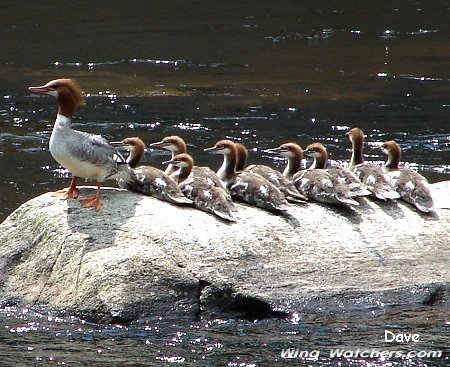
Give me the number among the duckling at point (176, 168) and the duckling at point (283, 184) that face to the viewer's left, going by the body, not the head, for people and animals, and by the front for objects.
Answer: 2

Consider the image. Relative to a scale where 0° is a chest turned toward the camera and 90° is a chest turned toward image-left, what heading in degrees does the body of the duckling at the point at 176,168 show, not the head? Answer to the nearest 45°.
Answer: approximately 90°

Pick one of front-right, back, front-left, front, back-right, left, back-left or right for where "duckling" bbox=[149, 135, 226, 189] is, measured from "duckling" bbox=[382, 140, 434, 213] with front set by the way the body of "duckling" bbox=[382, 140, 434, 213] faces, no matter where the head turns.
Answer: front-left

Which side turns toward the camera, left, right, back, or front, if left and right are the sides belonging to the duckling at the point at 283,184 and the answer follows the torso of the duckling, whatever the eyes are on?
left

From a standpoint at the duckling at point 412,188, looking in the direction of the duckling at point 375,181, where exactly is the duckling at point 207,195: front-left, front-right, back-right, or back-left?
front-left

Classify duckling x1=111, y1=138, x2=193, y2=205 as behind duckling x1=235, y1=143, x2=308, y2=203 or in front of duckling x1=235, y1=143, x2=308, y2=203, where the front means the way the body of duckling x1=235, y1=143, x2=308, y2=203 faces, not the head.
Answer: in front

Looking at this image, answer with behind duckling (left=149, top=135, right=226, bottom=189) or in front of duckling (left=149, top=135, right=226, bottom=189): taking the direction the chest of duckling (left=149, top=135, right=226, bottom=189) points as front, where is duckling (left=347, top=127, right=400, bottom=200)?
behind

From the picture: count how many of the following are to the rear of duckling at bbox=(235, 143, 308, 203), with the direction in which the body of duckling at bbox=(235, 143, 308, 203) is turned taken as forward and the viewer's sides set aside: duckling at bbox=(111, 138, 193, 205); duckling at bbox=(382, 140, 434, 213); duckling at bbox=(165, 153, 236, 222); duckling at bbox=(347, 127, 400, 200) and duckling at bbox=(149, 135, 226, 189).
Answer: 2

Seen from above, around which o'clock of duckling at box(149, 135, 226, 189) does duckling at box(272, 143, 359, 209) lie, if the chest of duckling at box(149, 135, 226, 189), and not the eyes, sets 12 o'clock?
duckling at box(272, 143, 359, 209) is roughly at 7 o'clock from duckling at box(149, 135, 226, 189).

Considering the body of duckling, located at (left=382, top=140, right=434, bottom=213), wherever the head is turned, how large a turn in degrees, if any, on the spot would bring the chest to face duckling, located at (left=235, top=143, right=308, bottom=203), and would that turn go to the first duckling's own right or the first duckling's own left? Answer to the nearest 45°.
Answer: approximately 45° to the first duckling's own left

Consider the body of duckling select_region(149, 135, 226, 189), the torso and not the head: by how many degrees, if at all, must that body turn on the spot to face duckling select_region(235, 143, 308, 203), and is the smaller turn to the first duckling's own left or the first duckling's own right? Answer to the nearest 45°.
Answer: approximately 135° to the first duckling's own left

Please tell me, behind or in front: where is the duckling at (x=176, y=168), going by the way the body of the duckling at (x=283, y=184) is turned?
in front
